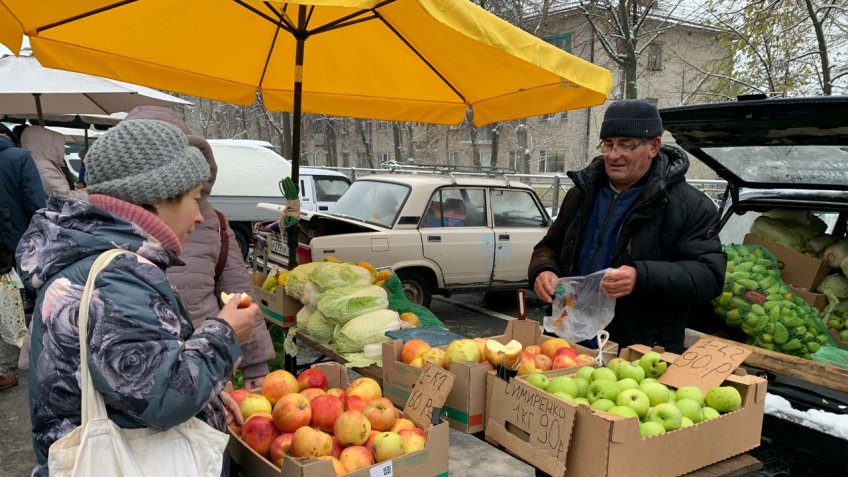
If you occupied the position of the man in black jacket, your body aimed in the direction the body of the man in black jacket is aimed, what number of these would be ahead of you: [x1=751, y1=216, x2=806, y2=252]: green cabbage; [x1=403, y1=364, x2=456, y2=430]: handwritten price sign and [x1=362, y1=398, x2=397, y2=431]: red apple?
2

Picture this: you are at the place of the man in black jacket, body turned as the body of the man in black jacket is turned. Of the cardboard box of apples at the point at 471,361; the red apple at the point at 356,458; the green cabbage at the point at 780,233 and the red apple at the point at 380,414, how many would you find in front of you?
3

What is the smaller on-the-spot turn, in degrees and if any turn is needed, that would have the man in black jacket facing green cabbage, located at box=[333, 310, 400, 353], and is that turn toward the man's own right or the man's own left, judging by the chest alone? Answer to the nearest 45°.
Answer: approximately 45° to the man's own right

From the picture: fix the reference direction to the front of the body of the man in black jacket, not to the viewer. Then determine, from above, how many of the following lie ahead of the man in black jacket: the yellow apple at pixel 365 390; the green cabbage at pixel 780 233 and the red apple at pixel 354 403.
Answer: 2

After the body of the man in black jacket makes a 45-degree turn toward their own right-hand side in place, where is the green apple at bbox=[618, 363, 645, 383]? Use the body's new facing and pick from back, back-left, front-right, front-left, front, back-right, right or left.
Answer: left

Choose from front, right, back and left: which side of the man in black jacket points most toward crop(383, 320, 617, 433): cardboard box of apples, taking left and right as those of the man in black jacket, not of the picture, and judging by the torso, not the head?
front

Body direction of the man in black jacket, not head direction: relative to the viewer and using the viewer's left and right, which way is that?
facing the viewer and to the left of the viewer

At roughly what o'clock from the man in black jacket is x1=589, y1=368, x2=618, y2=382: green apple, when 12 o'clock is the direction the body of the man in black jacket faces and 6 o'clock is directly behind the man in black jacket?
The green apple is roughly at 11 o'clock from the man in black jacket.
